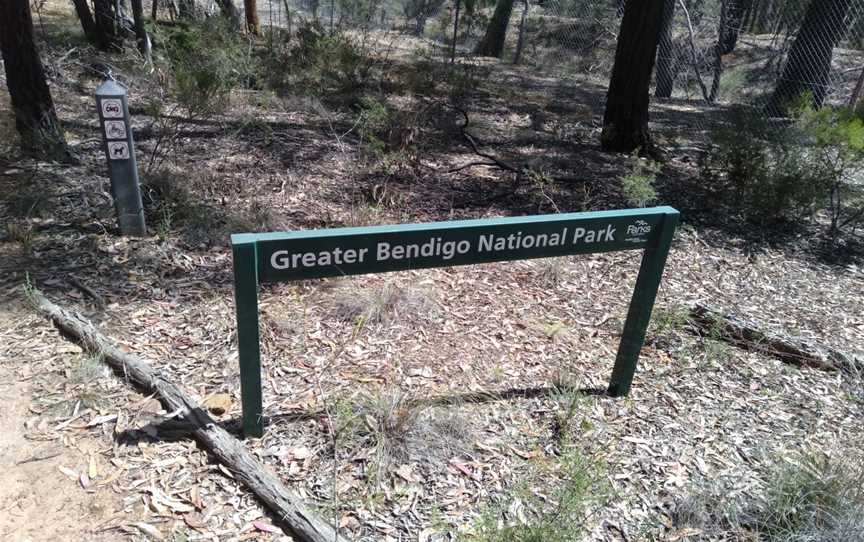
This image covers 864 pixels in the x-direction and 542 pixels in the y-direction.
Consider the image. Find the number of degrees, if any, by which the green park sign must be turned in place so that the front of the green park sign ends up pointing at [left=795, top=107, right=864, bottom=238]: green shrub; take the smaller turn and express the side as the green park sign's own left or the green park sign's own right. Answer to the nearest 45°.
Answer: approximately 135° to the green park sign's own left

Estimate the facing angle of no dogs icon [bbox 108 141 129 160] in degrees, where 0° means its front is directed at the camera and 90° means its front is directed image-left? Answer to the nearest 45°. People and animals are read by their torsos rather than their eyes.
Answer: approximately 0°

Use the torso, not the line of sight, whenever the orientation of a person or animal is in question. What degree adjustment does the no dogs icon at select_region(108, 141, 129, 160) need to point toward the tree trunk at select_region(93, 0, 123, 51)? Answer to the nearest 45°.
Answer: approximately 180°

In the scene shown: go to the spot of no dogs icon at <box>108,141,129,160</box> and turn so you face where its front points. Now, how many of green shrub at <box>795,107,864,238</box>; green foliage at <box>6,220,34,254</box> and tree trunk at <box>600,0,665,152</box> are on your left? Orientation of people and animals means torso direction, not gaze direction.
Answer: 2

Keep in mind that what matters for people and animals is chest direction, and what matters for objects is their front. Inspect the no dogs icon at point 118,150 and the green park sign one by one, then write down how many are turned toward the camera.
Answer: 2

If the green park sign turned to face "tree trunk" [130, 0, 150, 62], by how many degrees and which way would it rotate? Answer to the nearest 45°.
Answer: approximately 135° to its right

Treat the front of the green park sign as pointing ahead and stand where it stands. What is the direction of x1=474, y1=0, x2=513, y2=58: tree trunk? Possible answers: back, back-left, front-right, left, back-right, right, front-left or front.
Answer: back

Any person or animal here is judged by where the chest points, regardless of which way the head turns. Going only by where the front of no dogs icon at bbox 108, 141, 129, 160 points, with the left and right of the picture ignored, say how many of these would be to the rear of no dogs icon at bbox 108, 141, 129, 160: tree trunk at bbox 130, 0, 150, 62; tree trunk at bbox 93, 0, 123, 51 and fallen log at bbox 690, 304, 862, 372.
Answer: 2

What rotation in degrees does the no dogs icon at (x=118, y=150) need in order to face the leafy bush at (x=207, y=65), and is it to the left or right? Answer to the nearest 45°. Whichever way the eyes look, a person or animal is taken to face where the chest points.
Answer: approximately 180°

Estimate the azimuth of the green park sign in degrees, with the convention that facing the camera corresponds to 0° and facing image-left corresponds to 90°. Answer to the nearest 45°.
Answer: approximately 0°

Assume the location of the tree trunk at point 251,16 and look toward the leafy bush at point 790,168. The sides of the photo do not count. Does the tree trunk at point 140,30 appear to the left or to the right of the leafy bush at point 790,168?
right

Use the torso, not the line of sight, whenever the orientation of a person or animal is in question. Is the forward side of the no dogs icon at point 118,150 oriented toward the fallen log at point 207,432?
yes

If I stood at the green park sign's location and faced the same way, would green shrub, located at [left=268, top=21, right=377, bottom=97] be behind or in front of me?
behind

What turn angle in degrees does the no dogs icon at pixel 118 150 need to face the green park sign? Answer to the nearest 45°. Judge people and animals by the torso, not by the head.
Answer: approximately 45° to its left

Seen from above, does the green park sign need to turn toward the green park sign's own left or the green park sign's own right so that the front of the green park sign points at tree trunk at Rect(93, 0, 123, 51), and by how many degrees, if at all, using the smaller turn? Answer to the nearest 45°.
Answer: approximately 135° to the green park sign's own right
